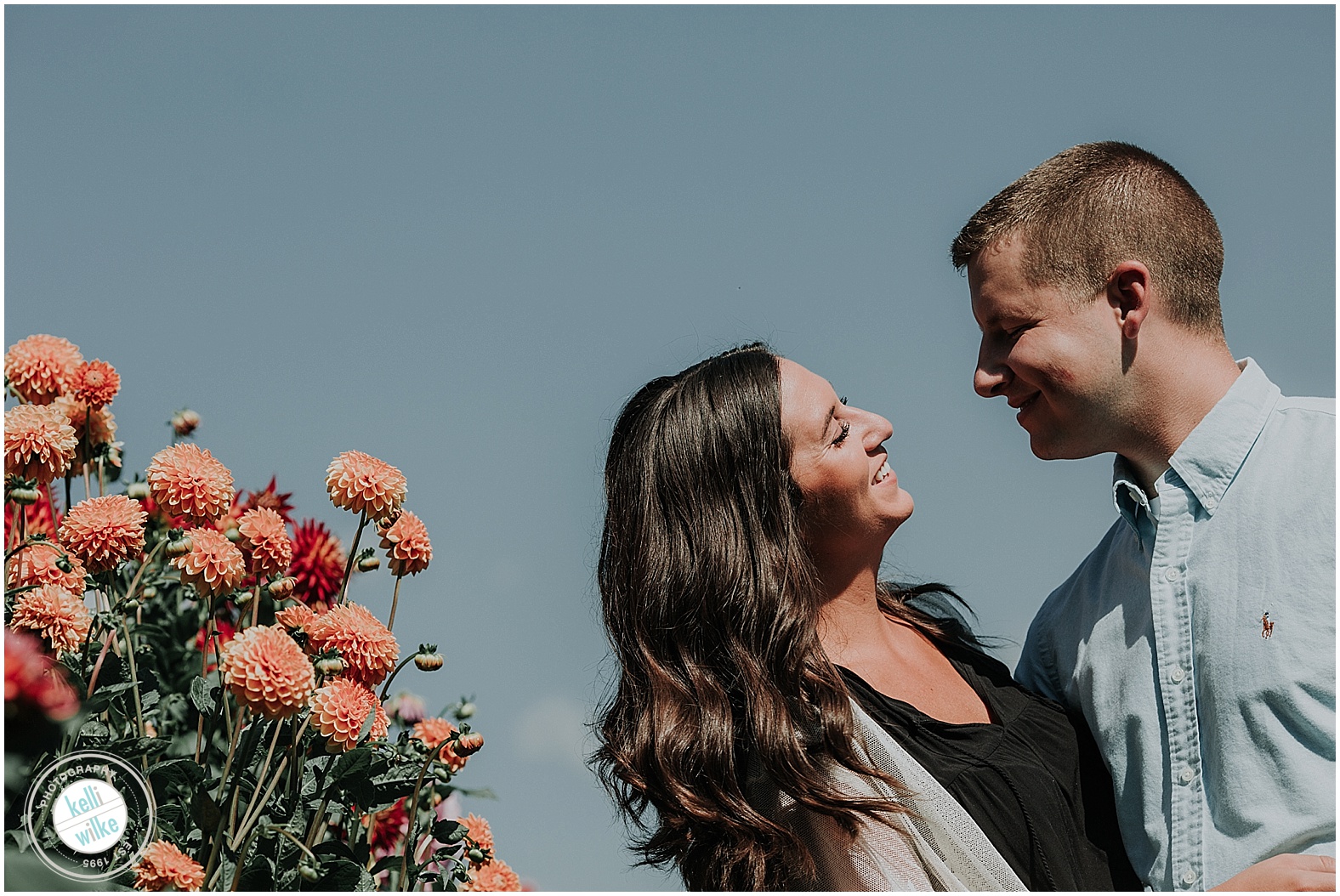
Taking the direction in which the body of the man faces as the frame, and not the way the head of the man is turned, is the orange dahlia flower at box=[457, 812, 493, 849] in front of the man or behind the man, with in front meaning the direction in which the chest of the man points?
in front

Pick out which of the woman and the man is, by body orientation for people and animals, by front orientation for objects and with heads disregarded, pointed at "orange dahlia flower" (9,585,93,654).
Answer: the man

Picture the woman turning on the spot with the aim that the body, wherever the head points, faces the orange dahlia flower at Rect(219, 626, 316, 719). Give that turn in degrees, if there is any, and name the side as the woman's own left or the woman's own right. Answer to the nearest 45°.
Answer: approximately 90° to the woman's own right

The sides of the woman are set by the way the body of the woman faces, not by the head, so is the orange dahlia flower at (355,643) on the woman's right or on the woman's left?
on the woman's right

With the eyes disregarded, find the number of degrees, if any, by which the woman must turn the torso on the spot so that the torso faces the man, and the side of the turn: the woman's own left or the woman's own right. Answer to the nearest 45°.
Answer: approximately 45° to the woman's own left

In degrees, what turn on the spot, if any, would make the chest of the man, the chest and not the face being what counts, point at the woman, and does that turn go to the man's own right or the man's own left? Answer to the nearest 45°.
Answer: approximately 45° to the man's own right

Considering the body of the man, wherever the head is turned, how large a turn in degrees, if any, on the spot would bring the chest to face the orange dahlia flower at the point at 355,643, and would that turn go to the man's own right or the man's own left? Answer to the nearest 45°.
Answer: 0° — they already face it

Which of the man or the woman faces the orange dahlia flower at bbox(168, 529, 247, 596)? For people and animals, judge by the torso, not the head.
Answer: the man

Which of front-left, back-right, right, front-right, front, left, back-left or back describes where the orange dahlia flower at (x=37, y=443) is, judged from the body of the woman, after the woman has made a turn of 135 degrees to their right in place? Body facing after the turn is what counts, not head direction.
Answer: front-left

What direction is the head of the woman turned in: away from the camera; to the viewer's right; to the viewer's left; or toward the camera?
to the viewer's right

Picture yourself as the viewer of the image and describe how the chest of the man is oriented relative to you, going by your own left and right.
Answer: facing the viewer and to the left of the viewer

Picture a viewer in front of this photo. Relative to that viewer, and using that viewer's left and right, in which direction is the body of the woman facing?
facing the viewer and to the right of the viewer

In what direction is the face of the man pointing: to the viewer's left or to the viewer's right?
to the viewer's left

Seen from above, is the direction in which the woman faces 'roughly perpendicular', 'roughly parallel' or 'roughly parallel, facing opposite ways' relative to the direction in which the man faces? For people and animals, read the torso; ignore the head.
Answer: roughly perpendicular

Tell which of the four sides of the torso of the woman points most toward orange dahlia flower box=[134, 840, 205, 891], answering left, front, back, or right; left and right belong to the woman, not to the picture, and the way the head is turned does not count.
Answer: right
